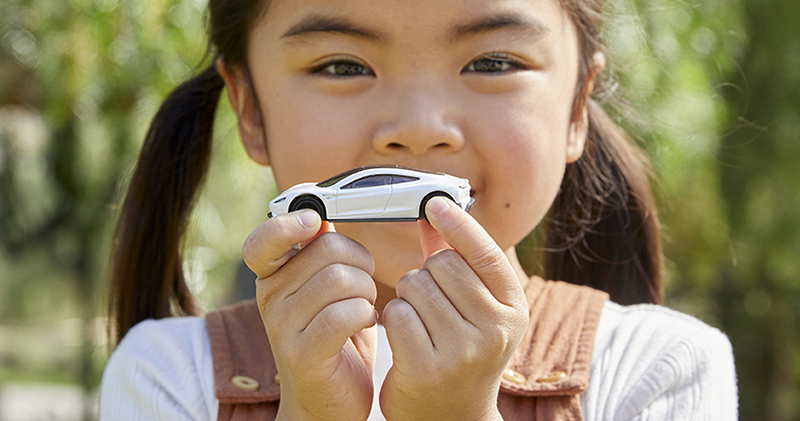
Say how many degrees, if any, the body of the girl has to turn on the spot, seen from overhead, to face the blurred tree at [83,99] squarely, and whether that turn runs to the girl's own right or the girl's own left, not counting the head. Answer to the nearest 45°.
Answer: approximately 135° to the girl's own right

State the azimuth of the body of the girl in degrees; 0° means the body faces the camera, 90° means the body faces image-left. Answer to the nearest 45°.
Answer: approximately 0°
